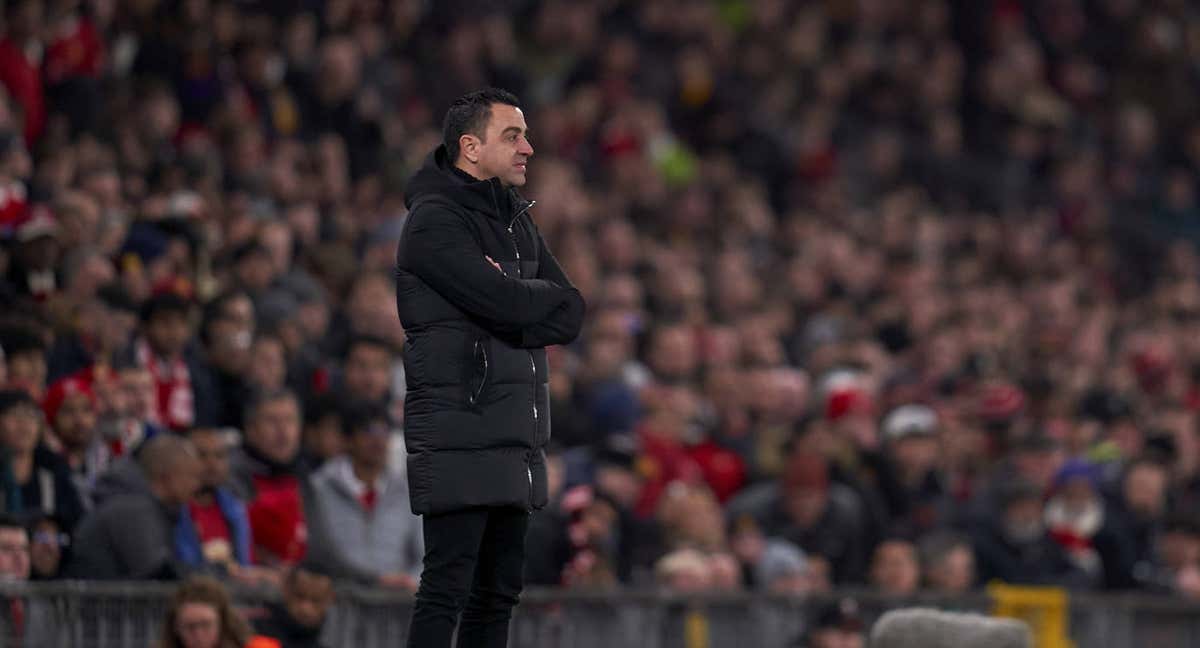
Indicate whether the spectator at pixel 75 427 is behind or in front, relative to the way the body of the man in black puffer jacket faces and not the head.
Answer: behind

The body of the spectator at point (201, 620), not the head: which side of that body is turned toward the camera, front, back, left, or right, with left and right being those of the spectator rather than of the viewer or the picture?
front

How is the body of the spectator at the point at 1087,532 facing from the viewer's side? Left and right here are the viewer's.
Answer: facing the viewer and to the left of the viewer

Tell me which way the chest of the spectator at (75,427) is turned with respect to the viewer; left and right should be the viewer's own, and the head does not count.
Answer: facing the viewer and to the right of the viewer

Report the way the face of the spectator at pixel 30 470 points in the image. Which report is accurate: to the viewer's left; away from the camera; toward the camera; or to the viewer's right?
toward the camera

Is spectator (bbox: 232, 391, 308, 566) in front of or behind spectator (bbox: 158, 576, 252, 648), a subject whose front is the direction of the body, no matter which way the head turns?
behind

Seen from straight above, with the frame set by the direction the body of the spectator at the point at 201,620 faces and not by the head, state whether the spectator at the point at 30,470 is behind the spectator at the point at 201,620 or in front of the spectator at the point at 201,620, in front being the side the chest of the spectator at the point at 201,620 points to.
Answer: behind

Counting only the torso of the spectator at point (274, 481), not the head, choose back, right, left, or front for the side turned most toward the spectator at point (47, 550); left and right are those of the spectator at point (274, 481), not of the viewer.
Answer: right

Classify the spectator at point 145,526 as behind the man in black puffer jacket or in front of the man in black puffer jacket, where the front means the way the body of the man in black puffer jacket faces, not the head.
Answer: behind

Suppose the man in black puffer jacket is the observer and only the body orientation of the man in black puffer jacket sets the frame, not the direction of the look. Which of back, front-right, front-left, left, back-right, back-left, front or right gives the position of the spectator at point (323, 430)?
back-left
